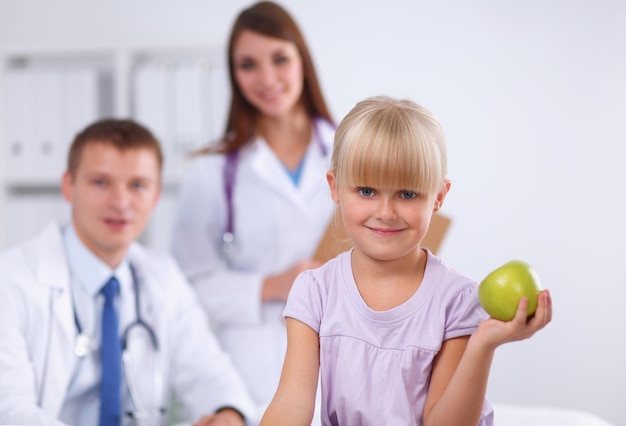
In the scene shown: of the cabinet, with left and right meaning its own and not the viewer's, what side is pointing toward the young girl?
front

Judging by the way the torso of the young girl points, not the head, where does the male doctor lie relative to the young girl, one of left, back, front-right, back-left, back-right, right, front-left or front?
back-right

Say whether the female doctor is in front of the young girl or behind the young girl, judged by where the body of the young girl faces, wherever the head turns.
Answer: behind

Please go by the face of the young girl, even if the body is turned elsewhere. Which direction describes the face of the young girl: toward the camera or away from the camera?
toward the camera

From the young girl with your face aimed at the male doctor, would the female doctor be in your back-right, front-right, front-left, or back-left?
front-right

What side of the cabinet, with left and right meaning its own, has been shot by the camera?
front

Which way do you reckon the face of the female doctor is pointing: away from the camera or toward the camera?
toward the camera

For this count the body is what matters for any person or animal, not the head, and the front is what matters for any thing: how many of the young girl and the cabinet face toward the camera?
2

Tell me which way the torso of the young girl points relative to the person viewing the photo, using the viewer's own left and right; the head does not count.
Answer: facing the viewer

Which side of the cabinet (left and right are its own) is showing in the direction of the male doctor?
front

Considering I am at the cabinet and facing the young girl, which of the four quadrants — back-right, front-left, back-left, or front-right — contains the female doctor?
front-left

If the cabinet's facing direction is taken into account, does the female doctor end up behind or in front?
in front

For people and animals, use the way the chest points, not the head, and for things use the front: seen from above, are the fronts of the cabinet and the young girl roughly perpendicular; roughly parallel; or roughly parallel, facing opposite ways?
roughly parallel

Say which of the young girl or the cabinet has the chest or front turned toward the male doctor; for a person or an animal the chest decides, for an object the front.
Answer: the cabinet

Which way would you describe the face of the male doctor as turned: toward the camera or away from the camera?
toward the camera
